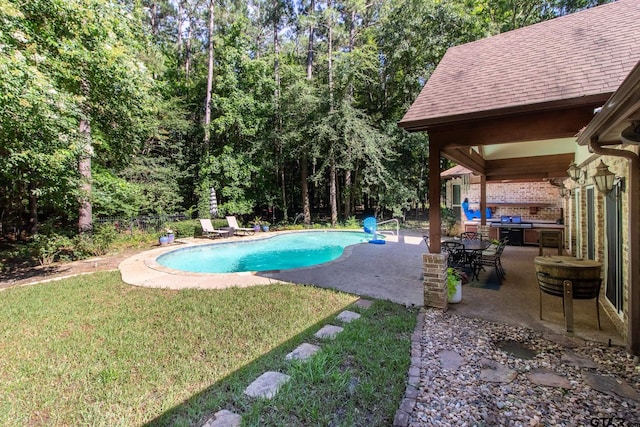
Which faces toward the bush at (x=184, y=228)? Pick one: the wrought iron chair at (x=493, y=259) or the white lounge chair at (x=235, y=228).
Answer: the wrought iron chair

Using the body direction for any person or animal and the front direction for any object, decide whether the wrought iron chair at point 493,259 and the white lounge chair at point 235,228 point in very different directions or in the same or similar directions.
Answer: very different directions

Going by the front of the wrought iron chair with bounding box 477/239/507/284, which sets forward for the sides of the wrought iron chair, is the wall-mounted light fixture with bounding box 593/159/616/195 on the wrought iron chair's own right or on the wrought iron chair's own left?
on the wrought iron chair's own left

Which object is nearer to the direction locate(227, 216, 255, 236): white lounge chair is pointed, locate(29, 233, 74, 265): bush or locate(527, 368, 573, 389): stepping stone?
the stepping stone

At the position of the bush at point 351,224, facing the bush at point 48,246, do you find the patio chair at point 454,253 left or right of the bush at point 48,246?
left

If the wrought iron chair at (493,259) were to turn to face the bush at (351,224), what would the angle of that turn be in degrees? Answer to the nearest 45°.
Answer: approximately 45° to its right

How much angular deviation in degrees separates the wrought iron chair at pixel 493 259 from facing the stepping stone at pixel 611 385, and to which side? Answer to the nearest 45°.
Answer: approximately 90° to its left

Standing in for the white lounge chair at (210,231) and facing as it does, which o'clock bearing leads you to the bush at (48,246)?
The bush is roughly at 3 o'clock from the white lounge chair.

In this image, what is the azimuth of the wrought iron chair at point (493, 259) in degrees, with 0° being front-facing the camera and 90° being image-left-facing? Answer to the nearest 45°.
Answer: approximately 90°

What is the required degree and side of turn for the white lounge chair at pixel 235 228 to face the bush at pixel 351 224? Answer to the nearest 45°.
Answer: approximately 45° to its left
